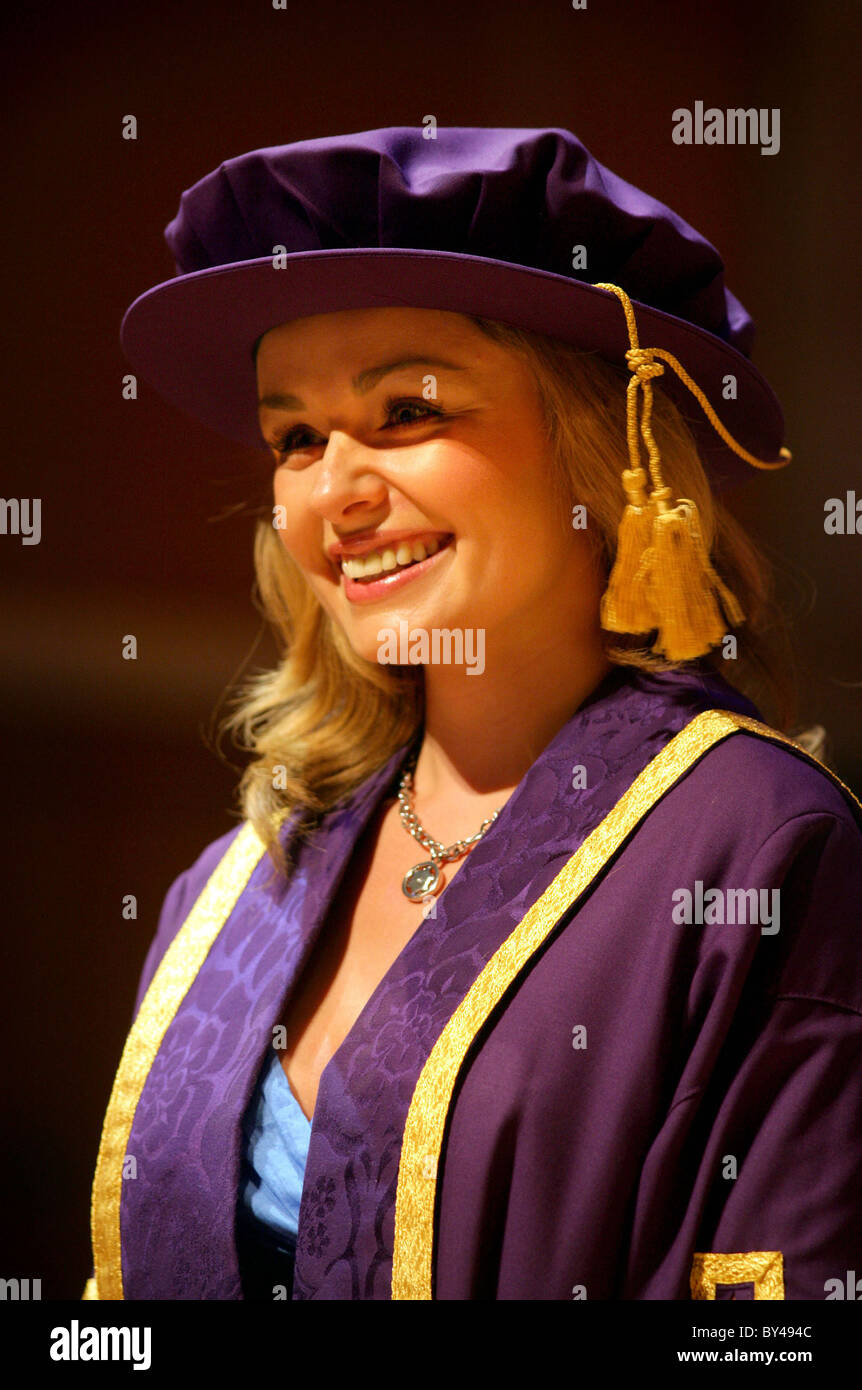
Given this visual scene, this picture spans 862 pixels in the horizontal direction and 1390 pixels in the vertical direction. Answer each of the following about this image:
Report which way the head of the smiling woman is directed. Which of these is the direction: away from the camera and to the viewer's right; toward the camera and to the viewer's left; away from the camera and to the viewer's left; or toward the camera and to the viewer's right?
toward the camera and to the viewer's left

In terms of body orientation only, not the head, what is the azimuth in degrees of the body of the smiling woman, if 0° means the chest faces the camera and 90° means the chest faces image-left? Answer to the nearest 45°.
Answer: approximately 45°
